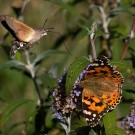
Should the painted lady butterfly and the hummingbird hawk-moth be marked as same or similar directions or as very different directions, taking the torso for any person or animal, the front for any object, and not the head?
very different directions

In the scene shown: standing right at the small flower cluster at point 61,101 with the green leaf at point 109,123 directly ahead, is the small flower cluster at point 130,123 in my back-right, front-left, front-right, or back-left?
front-left

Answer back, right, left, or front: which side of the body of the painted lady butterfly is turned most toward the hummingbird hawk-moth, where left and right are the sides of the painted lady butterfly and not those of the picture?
front

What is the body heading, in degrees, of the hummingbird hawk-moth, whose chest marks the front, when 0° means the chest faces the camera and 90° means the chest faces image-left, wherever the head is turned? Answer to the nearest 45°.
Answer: approximately 270°

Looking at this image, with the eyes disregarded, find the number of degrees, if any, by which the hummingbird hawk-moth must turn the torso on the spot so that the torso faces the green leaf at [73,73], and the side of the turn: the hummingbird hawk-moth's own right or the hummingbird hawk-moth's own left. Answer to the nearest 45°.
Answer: approximately 45° to the hummingbird hawk-moth's own right

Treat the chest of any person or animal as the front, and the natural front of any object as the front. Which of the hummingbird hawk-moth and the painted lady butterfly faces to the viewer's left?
the painted lady butterfly

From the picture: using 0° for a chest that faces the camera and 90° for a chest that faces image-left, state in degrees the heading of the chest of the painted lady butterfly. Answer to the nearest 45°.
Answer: approximately 90°
